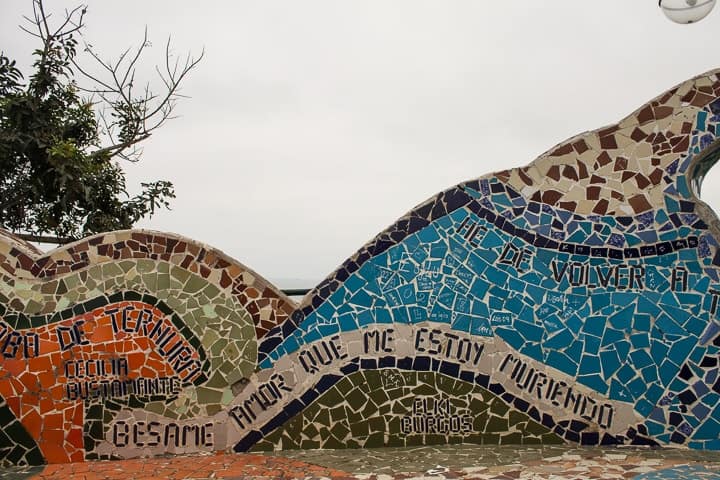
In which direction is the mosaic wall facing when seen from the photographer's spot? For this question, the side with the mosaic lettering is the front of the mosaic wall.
facing the viewer
